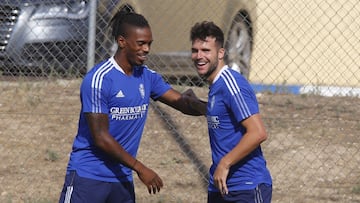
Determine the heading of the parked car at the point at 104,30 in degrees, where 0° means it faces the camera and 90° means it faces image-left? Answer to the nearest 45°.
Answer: approximately 45°
